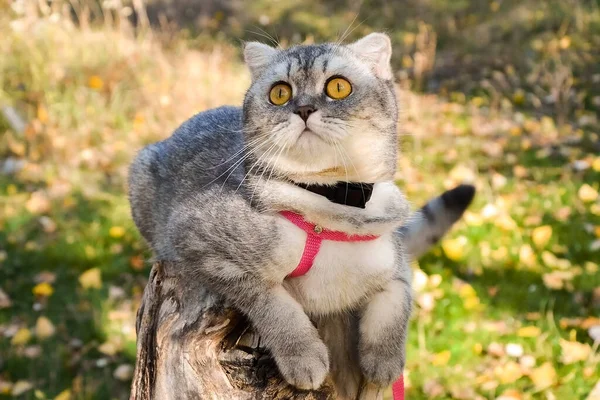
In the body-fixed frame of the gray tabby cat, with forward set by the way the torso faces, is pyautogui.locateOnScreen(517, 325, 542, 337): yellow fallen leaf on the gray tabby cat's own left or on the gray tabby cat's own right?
on the gray tabby cat's own left

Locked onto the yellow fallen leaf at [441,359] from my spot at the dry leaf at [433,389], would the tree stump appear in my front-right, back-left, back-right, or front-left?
back-left

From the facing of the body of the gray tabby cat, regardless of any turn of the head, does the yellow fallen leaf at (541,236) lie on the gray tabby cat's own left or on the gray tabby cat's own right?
on the gray tabby cat's own left

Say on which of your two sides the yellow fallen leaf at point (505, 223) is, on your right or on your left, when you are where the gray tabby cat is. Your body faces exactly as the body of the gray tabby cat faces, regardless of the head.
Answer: on your left

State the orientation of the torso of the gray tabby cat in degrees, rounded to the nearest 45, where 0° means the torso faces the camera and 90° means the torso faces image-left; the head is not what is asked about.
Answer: approximately 315°

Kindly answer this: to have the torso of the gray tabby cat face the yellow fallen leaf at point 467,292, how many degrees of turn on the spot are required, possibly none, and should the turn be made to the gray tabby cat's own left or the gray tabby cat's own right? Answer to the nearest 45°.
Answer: approximately 90° to the gray tabby cat's own left

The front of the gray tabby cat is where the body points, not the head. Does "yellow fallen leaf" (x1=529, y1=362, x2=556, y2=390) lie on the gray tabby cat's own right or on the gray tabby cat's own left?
on the gray tabby cat's own left

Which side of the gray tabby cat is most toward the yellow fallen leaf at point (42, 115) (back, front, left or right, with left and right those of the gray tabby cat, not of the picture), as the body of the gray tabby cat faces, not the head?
back

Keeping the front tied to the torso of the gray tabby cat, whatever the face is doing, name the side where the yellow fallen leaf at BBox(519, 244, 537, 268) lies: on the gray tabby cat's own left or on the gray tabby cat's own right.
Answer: on the gray tabby cat's own left

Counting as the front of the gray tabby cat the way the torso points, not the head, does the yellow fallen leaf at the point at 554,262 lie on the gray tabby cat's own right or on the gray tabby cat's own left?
on the gray tabby cat's own left

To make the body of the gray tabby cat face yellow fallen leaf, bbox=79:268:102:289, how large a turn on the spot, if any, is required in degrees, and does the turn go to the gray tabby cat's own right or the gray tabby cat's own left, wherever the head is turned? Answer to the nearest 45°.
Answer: approximately 180°
